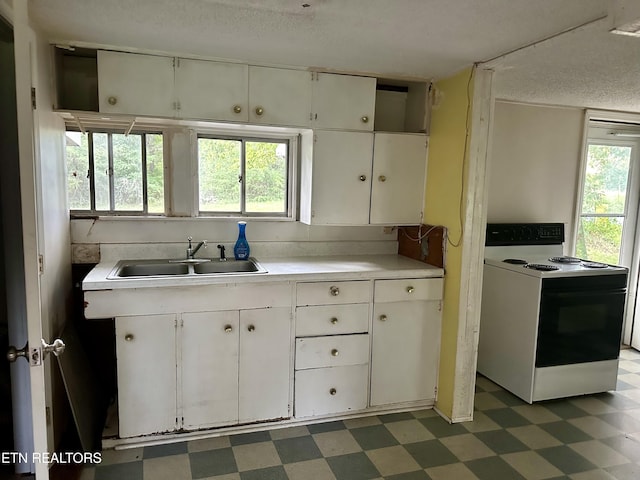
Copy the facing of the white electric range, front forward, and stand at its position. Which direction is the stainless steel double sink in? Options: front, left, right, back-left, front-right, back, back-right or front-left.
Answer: right

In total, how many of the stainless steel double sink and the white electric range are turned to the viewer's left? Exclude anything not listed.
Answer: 0

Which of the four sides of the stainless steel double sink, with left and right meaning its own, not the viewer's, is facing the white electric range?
left

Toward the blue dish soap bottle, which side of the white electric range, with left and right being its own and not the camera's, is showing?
right

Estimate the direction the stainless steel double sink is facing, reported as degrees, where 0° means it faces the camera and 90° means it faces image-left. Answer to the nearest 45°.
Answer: approximately 0°

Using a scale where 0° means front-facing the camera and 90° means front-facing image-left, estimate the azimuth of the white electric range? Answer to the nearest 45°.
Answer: approximately 315°
